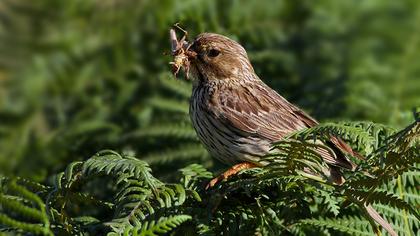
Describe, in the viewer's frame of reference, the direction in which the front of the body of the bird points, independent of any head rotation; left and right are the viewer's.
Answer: facing to the left of the viewer
